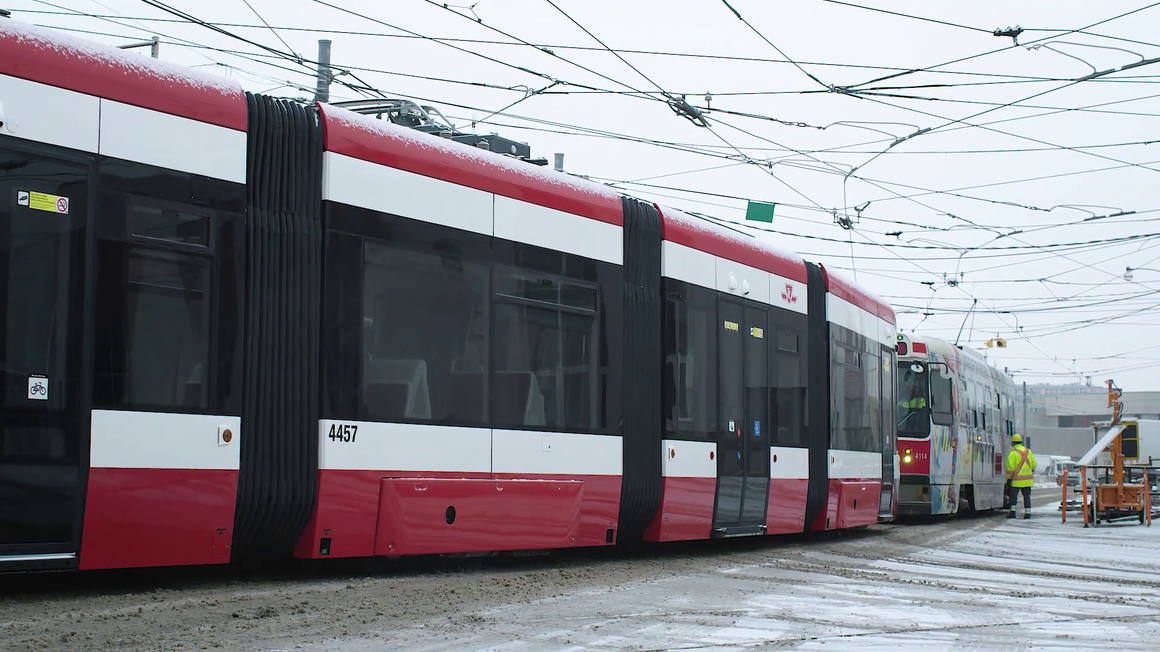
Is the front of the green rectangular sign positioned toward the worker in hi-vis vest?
no

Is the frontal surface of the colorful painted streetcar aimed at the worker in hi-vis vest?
no

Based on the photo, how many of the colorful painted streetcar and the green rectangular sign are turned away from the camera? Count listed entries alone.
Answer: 0

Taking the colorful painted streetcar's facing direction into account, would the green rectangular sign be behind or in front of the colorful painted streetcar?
in front

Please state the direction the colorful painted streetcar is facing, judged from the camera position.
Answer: facing the viewer and to the left of the viewer

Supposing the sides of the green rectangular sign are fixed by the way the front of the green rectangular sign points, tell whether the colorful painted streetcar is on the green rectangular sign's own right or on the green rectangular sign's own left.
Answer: on the green rectangular sign's own left

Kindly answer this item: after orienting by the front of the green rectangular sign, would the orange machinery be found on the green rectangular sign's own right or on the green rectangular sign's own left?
on the green rectangular sign's own left

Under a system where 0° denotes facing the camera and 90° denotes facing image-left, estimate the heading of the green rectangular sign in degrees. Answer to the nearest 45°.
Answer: approximately 0°

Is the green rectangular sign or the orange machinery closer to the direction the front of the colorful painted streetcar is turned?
the green rectangular sign

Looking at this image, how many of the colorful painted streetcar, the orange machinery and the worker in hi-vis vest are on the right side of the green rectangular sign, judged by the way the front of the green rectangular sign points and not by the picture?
0
